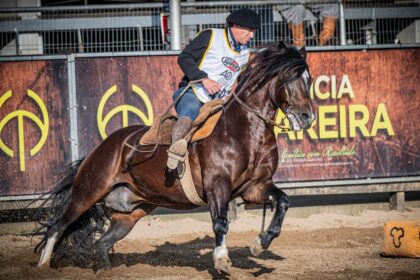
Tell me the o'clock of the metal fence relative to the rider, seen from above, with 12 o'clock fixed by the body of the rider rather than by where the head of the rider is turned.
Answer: The metal fence is roughly at 7 o'clock from the rider.

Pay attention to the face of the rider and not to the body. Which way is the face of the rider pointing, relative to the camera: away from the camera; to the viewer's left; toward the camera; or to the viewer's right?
to the viewer's right
